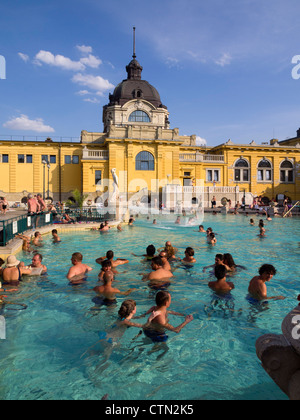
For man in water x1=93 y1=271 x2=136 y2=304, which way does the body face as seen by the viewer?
away from the camera

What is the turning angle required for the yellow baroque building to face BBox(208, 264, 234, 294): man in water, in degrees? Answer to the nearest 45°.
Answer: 0° — it already faces them

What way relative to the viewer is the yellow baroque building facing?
toward the camera

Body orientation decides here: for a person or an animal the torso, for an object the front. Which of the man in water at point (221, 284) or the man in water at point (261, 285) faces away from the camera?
the man in water at point (221, 284)

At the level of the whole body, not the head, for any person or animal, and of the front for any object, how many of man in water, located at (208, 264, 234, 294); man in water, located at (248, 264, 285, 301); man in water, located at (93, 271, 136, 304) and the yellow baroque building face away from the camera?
2

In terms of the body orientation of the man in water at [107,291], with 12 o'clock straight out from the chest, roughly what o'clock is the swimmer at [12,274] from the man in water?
The swimmer is roughly at 10 o'clock from the man in water.

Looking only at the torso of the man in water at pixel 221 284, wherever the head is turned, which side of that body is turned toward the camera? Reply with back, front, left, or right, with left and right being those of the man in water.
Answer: back
